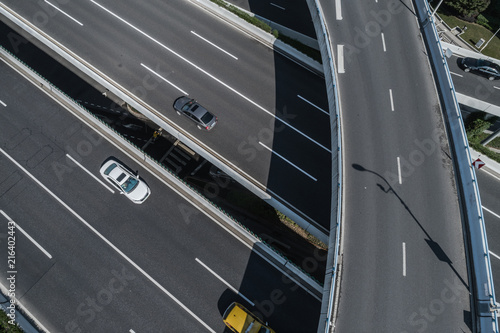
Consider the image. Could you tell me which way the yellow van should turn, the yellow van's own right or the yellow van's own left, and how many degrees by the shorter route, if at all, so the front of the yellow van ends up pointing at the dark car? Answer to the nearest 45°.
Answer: approximately 135° to the yellow van's own left

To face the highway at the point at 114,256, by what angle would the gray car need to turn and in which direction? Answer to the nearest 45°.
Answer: approximately 135° to its left

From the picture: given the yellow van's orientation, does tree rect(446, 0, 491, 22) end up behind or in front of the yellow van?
behind

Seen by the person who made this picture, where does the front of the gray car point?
facing away from the viewer and to the left of the viewer

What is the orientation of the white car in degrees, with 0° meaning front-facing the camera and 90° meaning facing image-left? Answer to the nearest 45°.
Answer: approximately 315°

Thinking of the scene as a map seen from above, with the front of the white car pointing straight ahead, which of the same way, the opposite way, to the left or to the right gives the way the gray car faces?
the opposite way

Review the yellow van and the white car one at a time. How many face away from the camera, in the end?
0

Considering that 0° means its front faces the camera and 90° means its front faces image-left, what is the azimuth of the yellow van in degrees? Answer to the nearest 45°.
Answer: approximately 315°
